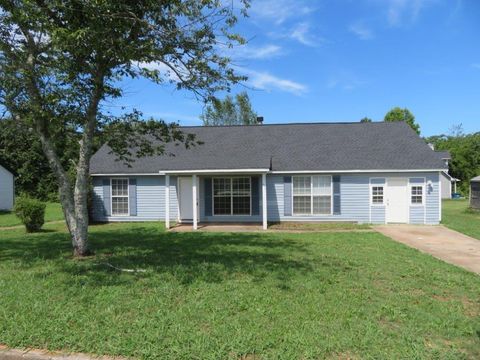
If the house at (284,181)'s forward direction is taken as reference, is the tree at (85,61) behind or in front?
in front

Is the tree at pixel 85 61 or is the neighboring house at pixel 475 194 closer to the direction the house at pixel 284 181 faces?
the tree

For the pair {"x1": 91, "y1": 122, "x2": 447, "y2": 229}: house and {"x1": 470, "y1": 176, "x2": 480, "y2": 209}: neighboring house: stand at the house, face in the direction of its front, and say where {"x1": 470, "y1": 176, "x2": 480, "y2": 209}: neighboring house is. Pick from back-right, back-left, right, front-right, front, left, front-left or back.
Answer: back-left

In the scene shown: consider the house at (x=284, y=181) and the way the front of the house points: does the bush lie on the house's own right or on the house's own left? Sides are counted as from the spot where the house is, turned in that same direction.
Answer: on the house's own right

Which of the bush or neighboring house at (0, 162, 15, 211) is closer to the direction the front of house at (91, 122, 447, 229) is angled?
the bush

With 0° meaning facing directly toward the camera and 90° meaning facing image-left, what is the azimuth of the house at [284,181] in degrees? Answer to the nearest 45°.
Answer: approximately 0°

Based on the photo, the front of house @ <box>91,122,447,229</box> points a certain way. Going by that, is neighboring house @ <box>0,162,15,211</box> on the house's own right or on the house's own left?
on the house's own right

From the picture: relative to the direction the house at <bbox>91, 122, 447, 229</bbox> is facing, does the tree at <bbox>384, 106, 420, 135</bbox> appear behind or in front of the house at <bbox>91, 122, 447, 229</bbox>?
behind
